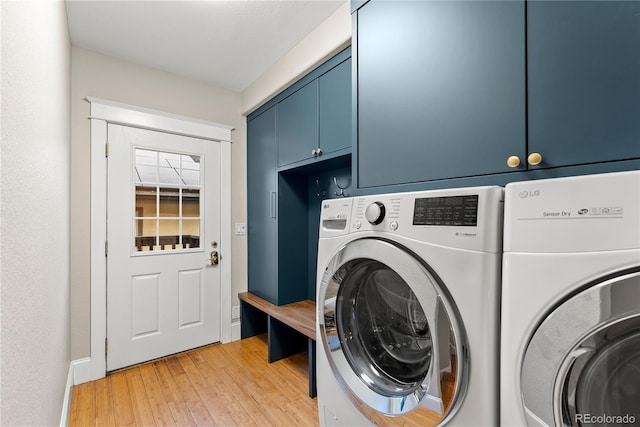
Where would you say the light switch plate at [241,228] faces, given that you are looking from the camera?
facing the viewer

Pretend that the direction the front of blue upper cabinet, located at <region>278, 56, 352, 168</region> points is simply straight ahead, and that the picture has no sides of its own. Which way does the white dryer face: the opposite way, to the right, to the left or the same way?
the same way

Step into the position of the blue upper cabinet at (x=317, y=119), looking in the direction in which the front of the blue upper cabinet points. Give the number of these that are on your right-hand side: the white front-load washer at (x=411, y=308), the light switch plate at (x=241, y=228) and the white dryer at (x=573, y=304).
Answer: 1

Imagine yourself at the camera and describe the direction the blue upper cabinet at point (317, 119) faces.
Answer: facing the viewer and to the left of the viewer

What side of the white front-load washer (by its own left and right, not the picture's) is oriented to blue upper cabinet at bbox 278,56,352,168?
right

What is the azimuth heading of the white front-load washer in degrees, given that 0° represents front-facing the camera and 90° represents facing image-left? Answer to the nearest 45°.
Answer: approximately 45°

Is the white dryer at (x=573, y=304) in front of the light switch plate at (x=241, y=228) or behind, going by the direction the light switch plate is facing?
in front

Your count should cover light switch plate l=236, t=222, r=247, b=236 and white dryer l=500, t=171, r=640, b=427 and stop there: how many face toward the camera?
2

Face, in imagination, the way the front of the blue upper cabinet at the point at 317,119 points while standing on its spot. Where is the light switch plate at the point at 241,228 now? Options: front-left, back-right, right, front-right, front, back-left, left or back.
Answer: right

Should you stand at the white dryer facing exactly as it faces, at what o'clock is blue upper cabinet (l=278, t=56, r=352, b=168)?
The blue upper cabinet is roughly at 4 o'clock from the white dryer.

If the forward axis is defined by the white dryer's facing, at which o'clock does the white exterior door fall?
The white exterior door is roughly at 3 o'clock from the white dryer.

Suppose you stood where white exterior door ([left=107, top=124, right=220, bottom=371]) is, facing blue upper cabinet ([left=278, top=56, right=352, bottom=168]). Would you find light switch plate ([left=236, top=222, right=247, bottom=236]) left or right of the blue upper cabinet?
left

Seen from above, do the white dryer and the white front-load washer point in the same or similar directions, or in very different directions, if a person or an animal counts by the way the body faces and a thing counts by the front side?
same or similar directions

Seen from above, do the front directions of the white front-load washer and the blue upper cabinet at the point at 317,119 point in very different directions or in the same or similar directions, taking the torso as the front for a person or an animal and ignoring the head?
same or similar directions

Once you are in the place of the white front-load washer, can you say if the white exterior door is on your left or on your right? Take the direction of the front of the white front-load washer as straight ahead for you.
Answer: on your right
